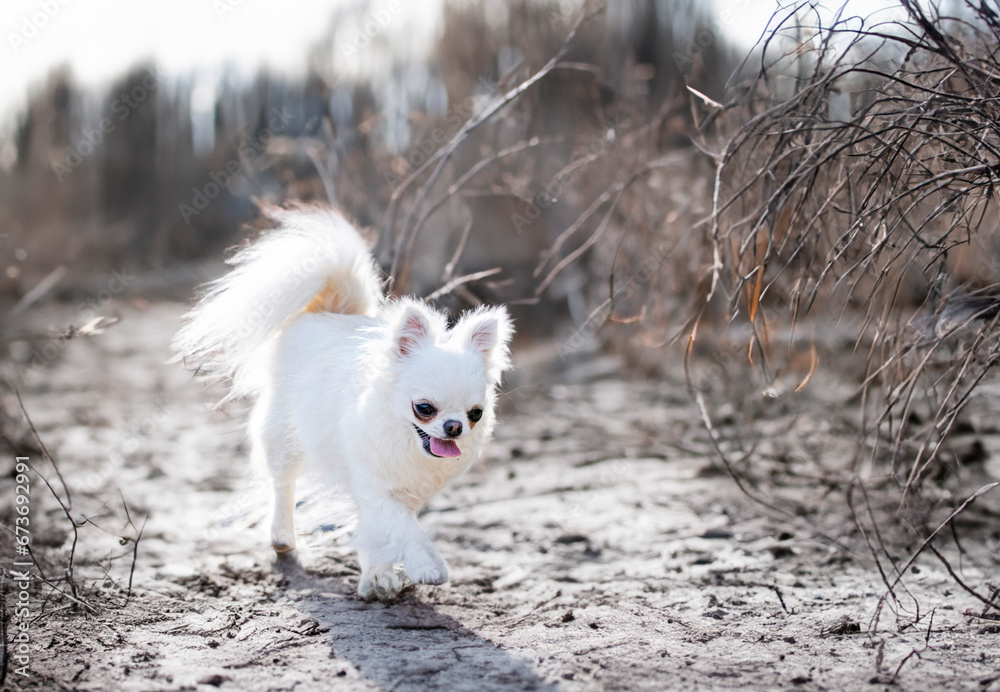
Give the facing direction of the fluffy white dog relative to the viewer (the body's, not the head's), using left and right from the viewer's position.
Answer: facing the viewer and to the right of the viewer
